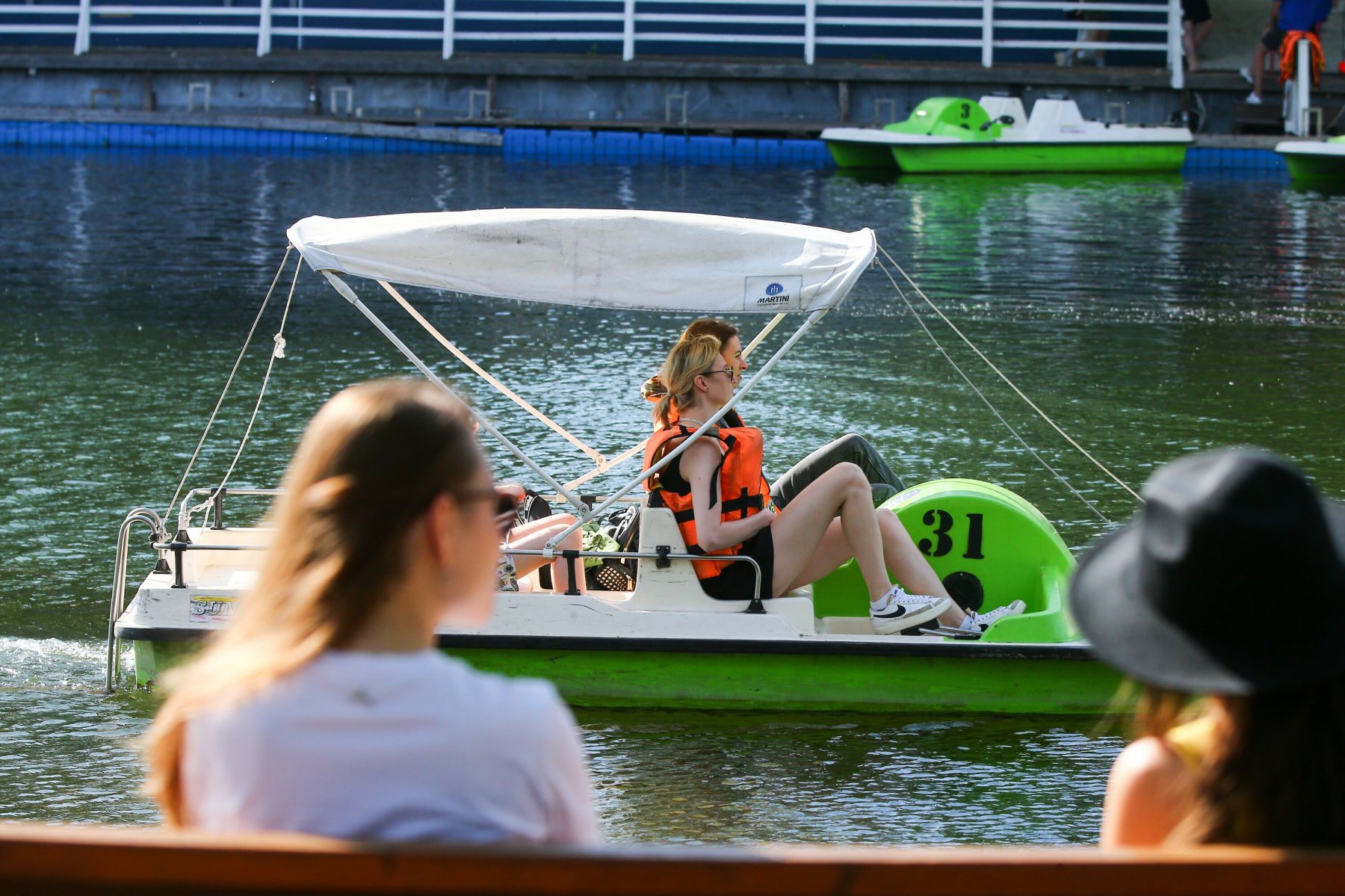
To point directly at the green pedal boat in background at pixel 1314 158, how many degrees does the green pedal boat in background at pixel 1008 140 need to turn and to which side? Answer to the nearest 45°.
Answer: approximately 135° to its left

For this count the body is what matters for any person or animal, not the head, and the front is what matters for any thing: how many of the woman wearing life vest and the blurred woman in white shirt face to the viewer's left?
0

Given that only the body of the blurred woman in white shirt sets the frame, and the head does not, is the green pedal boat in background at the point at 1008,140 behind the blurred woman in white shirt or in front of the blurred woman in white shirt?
in front

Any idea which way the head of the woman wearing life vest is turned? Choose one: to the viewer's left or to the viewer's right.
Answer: to the viewer's right

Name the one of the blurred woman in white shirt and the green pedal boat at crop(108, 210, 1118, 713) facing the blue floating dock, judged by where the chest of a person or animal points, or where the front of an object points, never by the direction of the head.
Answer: the blurred woman in white shirt

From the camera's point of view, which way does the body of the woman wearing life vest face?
to the viewer's right

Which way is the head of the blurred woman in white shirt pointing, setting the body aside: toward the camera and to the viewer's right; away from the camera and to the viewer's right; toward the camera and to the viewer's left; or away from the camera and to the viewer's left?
away from the camera and to the viewer's right

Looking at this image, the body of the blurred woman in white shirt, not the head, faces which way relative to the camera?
away from the camera

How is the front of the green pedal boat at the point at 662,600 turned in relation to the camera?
facing to the right of the viewer

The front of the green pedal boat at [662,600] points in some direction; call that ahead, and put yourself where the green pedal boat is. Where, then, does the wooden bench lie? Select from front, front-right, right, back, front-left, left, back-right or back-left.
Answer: right
